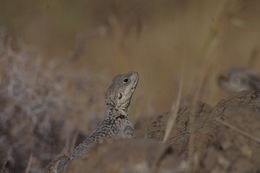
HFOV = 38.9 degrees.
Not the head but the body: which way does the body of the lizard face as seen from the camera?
to the viewer's right
